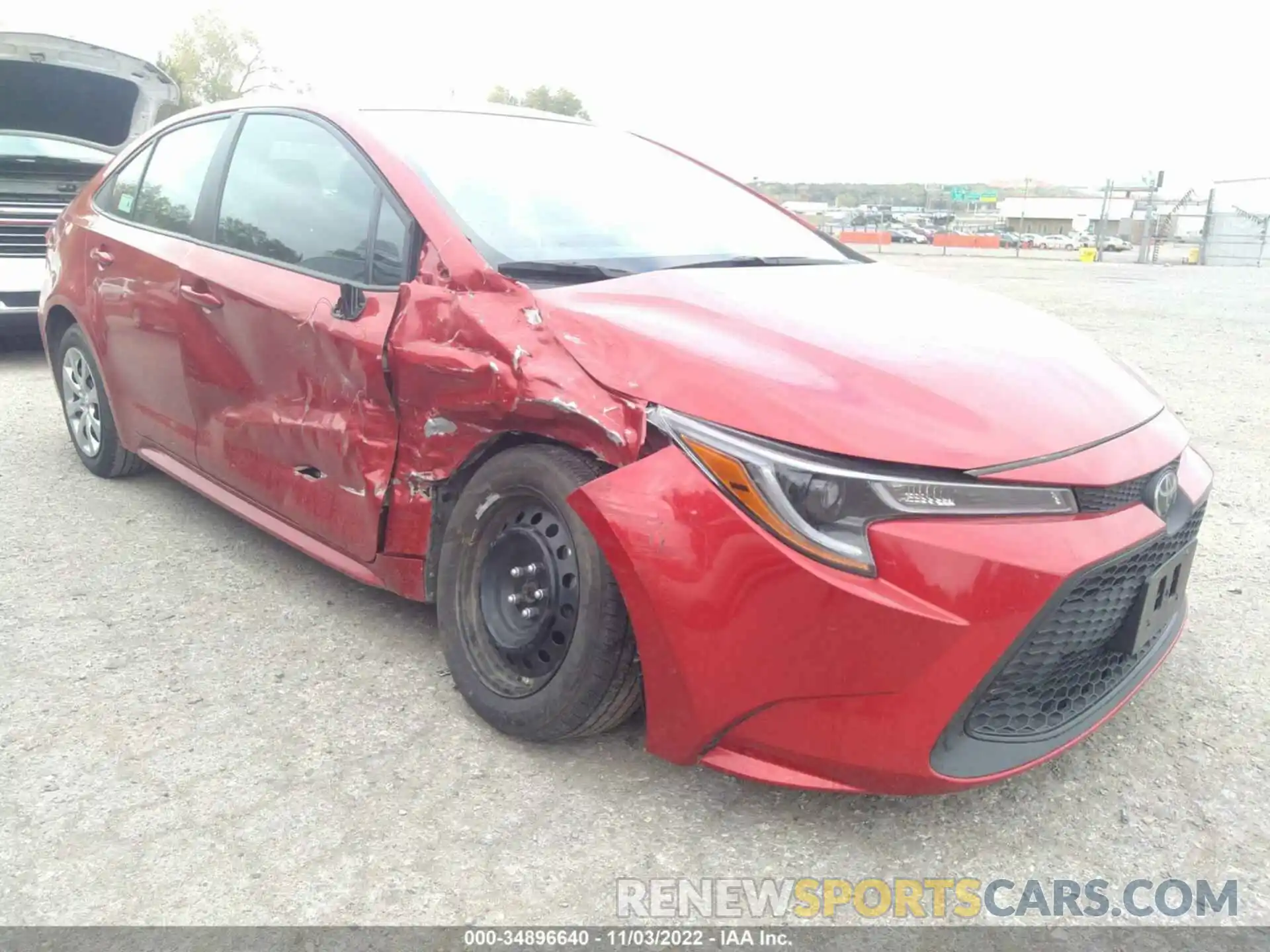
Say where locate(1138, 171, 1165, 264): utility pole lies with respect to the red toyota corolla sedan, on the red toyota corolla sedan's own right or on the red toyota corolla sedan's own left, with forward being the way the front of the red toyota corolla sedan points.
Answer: on the red toyota corolla sedan's own left

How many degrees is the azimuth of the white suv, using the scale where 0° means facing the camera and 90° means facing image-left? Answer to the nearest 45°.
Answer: approximately 0°

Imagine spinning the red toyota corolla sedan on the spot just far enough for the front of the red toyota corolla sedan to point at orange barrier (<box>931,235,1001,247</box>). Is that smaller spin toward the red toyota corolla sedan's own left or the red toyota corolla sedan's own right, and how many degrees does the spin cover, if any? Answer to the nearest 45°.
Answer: approximately 135° to the red toyota corolla sedan's own left
